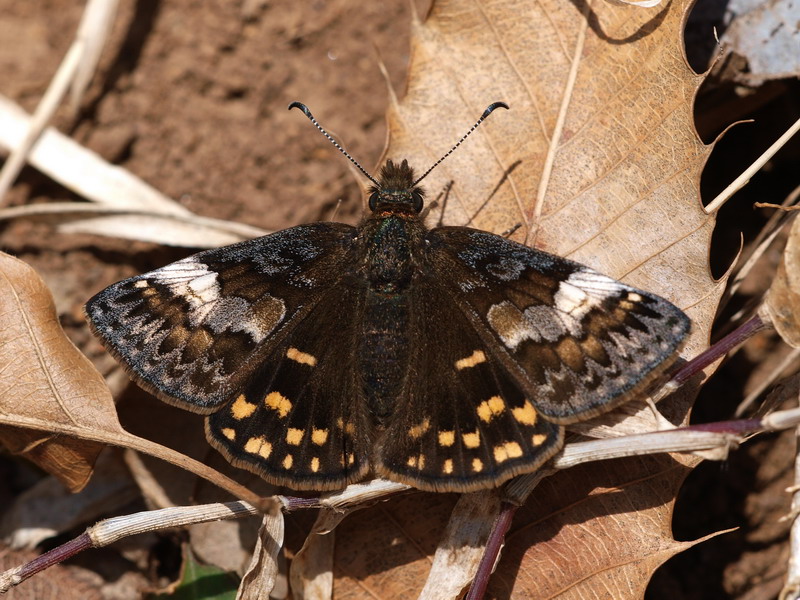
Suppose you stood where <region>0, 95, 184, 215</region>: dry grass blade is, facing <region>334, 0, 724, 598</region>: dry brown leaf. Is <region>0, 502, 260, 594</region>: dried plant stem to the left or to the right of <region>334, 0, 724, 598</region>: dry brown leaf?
right

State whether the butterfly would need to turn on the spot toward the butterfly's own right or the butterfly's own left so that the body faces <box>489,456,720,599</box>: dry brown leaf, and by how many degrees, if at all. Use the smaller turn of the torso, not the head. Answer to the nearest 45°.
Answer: approximately 90° to the butterfly's own right

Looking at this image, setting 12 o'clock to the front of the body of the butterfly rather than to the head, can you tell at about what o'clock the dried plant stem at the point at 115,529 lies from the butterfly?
The dried plant stem is roughly at 8 o'clock from the butterfly.

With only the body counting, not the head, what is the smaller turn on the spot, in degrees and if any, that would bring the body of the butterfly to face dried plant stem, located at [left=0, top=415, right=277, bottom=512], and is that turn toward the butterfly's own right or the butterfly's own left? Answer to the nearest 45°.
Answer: approximately 90° to the butterfly's own left

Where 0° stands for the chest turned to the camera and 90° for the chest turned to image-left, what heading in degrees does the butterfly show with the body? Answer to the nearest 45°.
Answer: approximately 180°

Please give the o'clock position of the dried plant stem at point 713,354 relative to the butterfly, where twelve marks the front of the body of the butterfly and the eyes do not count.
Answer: The dried plant stem is roughly at 3 o'clock from the butterfly.
